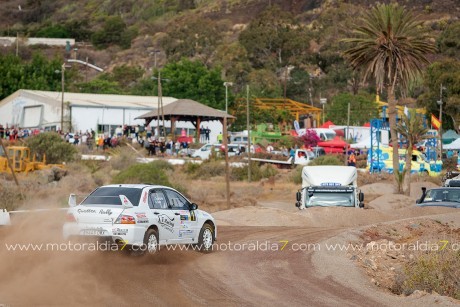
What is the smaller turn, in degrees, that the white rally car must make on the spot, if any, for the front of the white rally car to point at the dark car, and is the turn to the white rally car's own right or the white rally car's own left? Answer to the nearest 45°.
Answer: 0° — it already faces it

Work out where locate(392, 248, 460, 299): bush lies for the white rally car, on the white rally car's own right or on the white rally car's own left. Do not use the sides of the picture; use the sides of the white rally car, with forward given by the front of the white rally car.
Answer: on the white rally car's own right

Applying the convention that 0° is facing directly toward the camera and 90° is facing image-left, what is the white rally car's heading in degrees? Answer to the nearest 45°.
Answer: approximately 225°

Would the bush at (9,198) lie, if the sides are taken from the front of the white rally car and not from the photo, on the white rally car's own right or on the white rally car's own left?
on the white rally car's own left

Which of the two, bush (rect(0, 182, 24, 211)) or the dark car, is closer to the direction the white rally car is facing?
the dark car

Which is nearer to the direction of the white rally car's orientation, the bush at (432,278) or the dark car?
the dark car
